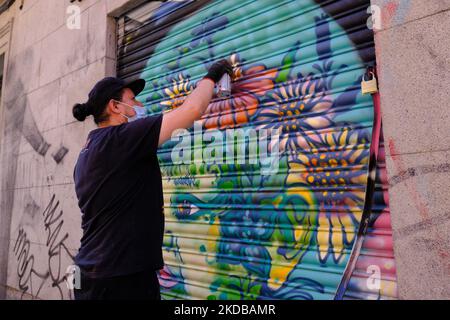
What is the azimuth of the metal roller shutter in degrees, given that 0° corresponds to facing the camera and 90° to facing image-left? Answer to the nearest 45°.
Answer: approximately 45°
